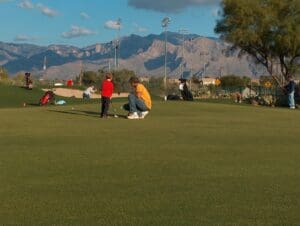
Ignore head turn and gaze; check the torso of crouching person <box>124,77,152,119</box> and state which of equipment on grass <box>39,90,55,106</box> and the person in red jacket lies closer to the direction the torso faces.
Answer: the person in red jacket

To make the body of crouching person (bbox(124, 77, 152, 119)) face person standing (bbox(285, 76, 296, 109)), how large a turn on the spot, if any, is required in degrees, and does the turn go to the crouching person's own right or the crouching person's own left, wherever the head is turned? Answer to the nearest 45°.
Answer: approximately 135° to the crouching person's own right

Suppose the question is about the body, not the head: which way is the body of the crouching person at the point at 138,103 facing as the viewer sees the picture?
to the viewer's left

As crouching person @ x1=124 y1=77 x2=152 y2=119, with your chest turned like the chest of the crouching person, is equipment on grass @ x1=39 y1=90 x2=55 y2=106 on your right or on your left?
on your right

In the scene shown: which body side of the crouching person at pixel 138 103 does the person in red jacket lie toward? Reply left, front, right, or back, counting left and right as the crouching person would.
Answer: front

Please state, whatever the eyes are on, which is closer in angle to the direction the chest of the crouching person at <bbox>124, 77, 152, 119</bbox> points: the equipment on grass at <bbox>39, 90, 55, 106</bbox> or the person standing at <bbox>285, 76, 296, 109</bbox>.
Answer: the equipment on grass

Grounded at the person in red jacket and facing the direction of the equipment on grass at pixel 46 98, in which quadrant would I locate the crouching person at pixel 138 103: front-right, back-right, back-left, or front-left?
back-right

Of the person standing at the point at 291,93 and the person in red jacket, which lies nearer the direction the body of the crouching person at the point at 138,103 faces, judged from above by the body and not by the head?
the person in red jacket
